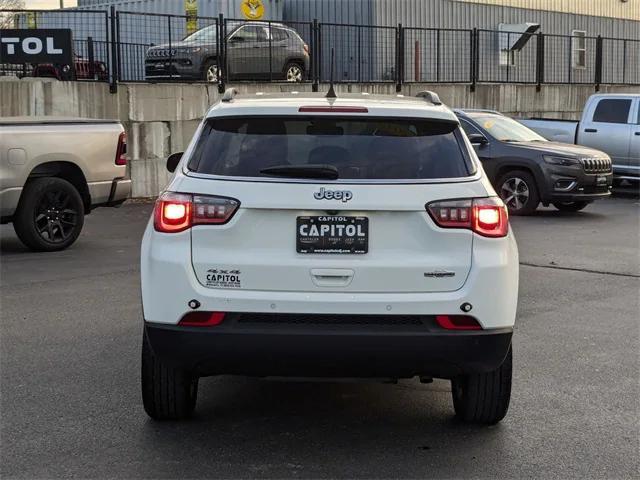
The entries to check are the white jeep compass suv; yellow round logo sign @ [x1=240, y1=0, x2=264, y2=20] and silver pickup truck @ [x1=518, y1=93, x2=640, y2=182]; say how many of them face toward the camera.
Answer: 1

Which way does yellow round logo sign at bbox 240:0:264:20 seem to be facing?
toward the camera

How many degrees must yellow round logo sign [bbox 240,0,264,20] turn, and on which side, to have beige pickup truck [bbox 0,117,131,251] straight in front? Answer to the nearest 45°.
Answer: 0° — it already faces it

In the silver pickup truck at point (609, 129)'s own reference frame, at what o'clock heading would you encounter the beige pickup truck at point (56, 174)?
the beige pickup truck at point (56, 174) is roughly at 4 o'clock from the silver pickup truck at point (609, 129).

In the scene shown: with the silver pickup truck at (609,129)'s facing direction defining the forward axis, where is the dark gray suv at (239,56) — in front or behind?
behind

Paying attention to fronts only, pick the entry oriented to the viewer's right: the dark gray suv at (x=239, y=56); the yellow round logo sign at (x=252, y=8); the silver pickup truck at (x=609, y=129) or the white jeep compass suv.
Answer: the silver pickup truck

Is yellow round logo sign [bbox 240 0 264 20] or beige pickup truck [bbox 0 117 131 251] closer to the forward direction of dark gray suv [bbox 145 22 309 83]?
the beige pickup truck

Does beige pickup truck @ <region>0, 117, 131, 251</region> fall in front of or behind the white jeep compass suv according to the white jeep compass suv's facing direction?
in front

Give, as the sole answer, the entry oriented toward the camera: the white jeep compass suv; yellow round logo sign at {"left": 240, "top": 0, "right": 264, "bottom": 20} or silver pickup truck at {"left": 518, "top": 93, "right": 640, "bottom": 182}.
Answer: the yellow round logo sign

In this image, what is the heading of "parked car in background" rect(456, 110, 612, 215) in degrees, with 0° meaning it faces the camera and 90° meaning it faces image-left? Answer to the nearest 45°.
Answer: approximately 315°

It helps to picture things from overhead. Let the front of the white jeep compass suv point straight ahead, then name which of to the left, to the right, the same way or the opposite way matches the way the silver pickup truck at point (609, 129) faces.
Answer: to the right

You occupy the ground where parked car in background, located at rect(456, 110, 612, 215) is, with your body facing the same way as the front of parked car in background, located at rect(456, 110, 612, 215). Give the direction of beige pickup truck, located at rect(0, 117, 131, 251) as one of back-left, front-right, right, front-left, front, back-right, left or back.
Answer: right

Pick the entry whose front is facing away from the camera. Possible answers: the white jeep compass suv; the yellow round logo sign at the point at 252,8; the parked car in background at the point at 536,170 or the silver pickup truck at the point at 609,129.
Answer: the white jeep compass suv

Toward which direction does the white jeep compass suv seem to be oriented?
away from the camera

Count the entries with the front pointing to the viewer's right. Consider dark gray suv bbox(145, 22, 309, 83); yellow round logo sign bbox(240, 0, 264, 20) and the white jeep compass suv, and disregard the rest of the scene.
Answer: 0

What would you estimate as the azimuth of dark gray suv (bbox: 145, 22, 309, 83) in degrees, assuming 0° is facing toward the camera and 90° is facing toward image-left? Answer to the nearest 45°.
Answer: approximately 45°

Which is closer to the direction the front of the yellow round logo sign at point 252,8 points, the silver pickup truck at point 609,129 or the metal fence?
the metal fence

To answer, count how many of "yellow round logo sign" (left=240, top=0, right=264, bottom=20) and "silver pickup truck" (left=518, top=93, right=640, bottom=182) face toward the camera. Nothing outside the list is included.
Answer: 1

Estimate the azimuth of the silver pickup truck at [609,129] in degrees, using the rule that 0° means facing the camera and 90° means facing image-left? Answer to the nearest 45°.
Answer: approximately 270°
